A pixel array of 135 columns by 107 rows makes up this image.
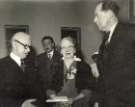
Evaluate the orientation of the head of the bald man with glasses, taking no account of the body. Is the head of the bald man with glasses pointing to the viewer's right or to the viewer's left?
to the viewer's right

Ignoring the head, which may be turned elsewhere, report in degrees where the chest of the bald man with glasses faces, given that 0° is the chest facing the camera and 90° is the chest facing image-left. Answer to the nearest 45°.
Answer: approximately 270°

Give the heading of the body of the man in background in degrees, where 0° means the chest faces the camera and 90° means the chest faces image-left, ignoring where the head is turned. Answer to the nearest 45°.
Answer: approximately 0°
